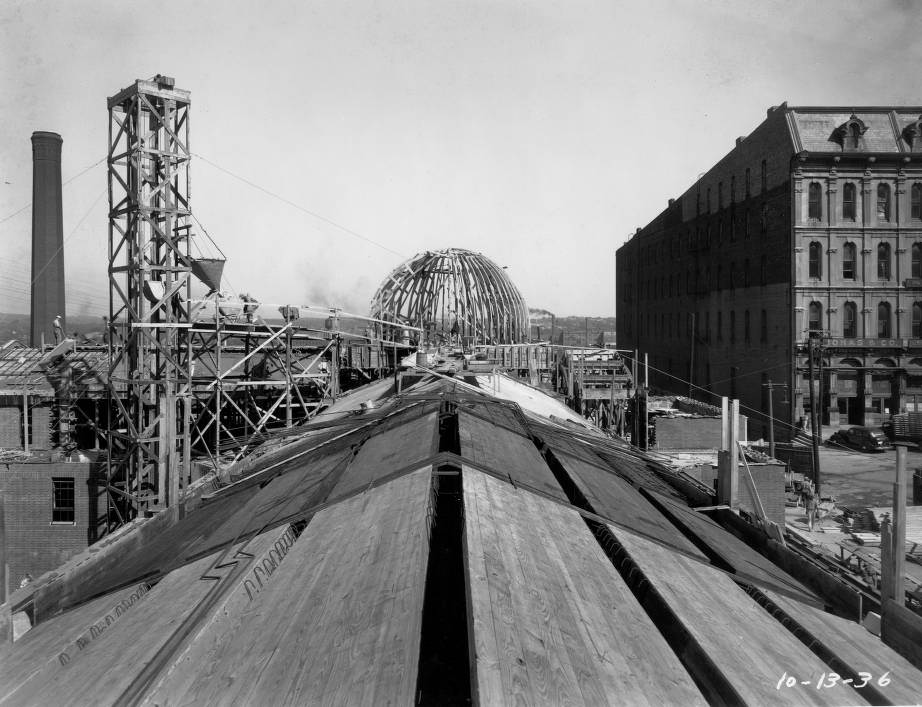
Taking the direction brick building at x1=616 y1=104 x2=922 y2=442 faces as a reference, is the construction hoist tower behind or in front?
in front

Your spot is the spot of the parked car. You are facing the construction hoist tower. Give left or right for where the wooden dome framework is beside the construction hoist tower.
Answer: right

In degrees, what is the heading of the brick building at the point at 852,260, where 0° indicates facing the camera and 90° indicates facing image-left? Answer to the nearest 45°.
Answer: approximately 0°
